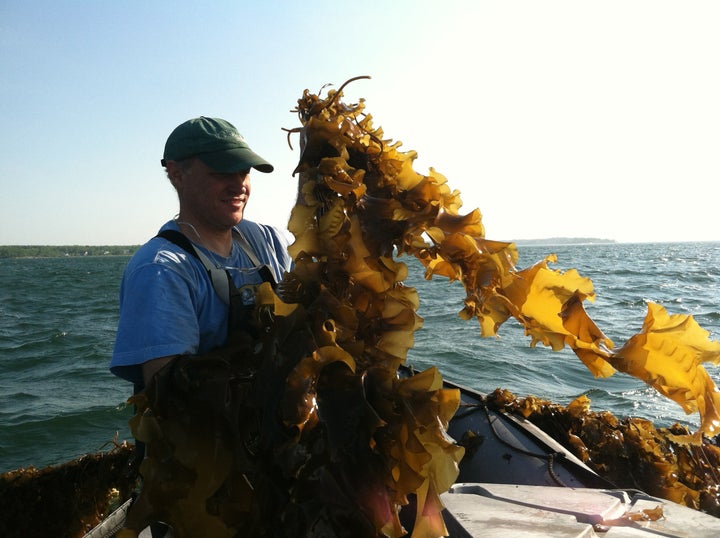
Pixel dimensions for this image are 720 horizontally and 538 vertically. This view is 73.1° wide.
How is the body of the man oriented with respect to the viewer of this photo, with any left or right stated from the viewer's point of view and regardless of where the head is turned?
facing the viewer and to the right of the viewer

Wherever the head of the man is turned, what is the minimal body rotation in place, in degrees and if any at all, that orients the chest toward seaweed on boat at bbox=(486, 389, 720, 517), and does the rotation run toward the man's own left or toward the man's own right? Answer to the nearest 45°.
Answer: approximately 45° to the man's own left

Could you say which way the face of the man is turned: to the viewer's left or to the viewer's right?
to the viewer's right

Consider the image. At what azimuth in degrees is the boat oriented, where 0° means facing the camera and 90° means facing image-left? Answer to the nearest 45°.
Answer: approximately 180°
